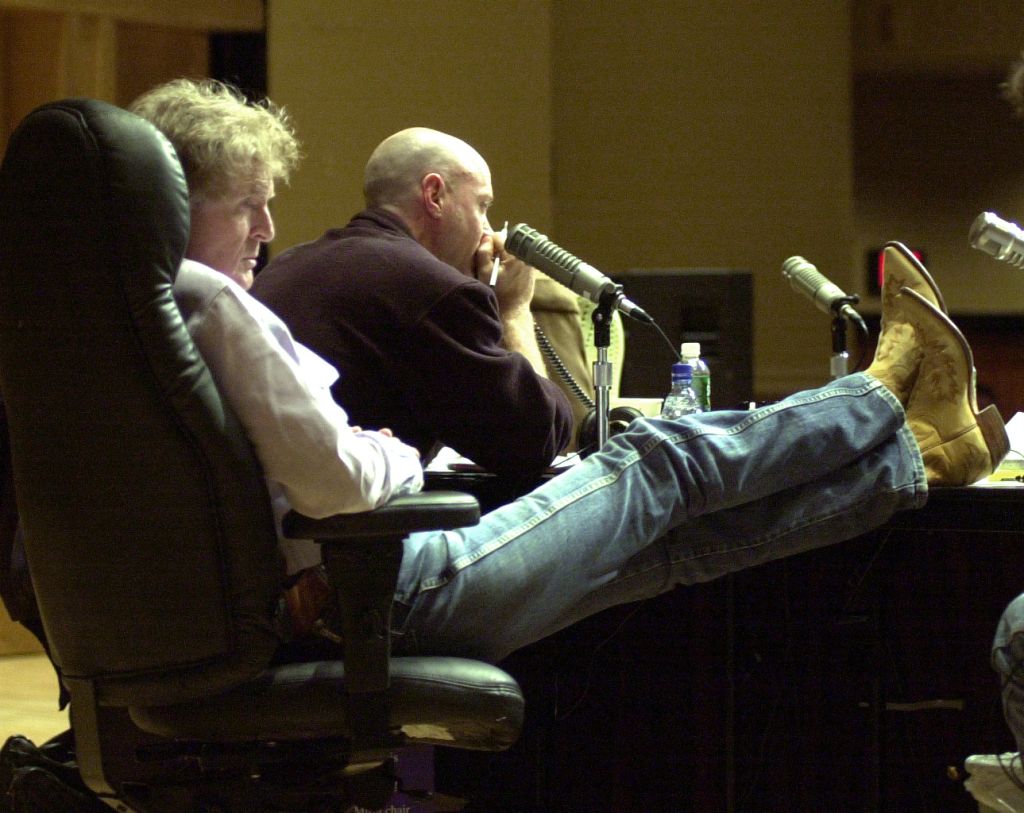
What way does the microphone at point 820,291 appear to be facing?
to the viewer's left

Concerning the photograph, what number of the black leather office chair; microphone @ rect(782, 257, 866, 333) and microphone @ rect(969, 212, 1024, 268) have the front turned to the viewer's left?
2

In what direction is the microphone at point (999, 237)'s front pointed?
to the viewer's left

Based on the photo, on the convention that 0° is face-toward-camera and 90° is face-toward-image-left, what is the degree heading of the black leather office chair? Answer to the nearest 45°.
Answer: approximately 225°

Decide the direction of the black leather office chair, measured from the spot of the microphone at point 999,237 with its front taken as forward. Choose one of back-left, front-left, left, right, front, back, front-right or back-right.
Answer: front-left

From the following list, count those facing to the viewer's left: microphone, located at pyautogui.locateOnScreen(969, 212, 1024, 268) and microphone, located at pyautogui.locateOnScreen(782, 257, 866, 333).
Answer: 2

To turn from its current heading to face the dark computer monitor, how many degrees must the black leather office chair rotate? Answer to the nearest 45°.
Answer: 0° — it already faces it

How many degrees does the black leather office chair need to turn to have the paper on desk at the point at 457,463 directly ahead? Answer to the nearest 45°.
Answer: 0° — it already faces it

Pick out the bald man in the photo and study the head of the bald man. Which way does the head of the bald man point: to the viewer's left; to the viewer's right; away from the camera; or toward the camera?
to the viewer's right
